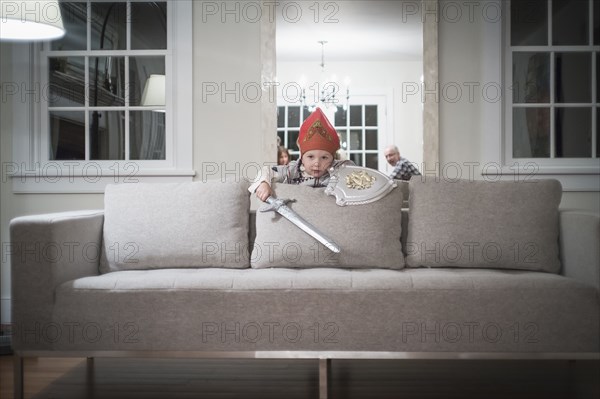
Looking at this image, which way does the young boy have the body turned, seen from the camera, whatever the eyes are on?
toward the camera

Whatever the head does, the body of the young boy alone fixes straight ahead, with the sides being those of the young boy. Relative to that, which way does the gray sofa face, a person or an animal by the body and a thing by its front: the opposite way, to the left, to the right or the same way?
the same way

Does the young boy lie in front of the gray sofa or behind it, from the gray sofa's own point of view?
behind

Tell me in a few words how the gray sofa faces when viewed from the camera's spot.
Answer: facing the viewer

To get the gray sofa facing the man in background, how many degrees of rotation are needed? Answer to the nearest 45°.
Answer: approximately 180°

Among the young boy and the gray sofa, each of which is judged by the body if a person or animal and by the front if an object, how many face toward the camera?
2

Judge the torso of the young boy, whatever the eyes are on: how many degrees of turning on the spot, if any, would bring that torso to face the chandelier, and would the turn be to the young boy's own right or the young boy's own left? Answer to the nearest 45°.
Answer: approximately 180°

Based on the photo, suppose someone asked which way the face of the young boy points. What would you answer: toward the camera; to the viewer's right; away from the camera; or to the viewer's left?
toward the camera

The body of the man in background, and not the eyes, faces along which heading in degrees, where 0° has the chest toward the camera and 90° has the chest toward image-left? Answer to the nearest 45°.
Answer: approximately 45°

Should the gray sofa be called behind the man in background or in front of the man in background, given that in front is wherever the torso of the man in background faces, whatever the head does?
in front

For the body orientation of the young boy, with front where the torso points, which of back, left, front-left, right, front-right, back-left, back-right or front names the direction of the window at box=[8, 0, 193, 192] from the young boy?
back-right

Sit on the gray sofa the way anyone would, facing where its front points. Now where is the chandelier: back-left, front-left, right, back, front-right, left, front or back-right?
back

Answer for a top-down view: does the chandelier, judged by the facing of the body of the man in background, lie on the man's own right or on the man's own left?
on the man's own right
